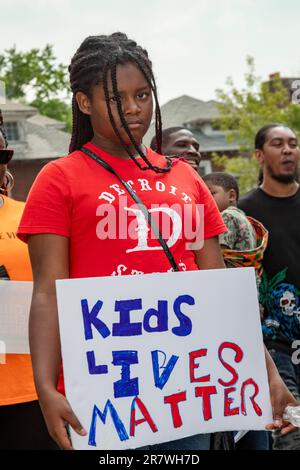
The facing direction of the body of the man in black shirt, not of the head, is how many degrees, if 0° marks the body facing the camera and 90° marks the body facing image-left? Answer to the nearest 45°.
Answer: approximately 315°

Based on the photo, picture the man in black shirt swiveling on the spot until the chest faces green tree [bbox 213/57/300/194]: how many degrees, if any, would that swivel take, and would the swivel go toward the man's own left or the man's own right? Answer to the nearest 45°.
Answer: approximately 135° to the man's own left

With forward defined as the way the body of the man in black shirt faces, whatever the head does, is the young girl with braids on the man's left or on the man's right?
on the man's right

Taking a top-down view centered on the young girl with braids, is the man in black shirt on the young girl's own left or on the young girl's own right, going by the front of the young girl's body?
on the young girl's own left

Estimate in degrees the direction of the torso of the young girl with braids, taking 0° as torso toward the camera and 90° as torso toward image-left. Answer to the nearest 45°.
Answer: approximately 315°

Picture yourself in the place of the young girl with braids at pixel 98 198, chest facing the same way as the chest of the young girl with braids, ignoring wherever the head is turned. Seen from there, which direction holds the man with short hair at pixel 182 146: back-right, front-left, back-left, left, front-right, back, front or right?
back-left

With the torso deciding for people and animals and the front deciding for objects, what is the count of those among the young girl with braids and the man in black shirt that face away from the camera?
0
